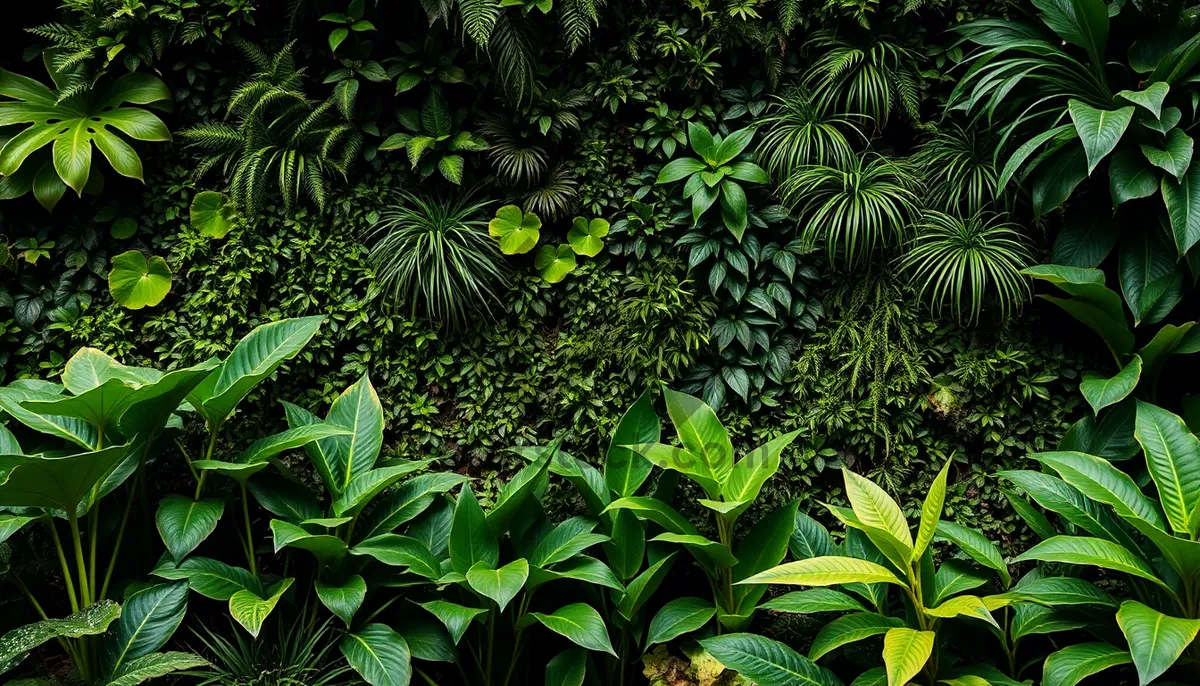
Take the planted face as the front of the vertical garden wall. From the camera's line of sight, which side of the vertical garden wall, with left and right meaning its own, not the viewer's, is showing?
front

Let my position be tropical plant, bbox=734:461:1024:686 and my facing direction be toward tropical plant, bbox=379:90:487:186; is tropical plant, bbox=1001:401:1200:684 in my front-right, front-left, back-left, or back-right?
back-right

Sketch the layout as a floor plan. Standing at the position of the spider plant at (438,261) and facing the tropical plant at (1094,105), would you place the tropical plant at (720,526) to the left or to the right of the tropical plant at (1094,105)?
right
